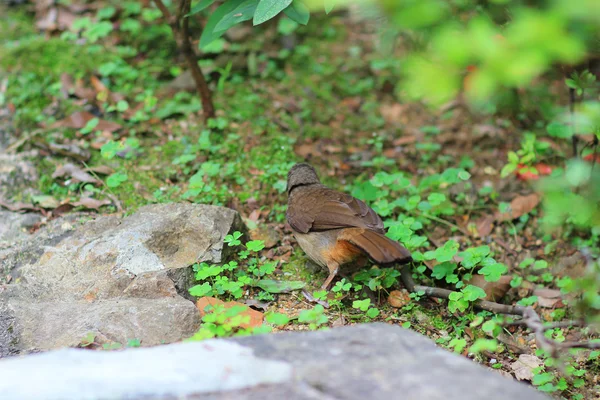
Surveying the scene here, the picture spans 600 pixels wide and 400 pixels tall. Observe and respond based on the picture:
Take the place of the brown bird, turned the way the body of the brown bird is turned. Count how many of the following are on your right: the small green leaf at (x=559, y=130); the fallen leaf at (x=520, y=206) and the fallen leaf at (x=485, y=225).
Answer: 3

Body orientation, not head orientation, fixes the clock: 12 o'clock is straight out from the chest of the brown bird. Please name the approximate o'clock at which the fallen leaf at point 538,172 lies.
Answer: The fallen leaf is roughly at 3 o'clock from the brown bird.

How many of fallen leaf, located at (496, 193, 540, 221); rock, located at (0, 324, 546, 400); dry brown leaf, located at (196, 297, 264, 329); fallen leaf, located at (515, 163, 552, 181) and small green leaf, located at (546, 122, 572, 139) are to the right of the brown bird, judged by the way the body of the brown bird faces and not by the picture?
3

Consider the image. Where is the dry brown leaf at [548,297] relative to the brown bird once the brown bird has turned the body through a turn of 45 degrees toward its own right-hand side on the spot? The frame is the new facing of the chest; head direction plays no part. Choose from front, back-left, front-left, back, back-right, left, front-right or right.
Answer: right

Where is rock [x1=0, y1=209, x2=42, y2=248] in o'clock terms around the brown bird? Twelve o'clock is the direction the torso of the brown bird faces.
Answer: The rock is roughly at 11 o'clock from the brown bird.

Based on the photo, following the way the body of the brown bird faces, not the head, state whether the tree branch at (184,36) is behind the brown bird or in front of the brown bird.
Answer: in front

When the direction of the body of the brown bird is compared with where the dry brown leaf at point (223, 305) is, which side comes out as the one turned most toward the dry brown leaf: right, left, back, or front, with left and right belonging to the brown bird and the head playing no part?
left

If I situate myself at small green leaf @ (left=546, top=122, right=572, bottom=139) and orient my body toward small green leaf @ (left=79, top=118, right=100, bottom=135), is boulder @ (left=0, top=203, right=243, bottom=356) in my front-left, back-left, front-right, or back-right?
front-left

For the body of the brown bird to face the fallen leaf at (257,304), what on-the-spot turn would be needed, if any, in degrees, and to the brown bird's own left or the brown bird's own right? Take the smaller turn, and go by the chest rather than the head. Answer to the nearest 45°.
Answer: approximately 90° to the brown bird's own left

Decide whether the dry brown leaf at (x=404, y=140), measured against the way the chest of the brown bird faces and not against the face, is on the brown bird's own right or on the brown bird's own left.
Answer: on the brown bird's own right

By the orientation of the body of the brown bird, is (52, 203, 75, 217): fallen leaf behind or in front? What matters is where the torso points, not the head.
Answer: in front

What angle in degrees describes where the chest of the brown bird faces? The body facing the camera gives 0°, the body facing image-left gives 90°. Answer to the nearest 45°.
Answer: approximately 135°

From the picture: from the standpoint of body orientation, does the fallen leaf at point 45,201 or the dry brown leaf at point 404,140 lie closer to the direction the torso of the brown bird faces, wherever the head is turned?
the fallen leaf

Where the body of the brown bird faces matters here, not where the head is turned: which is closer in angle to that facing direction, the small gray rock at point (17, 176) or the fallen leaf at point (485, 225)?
the small gray rock

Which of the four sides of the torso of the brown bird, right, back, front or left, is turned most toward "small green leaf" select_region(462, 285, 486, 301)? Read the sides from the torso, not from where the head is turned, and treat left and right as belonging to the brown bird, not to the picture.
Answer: back

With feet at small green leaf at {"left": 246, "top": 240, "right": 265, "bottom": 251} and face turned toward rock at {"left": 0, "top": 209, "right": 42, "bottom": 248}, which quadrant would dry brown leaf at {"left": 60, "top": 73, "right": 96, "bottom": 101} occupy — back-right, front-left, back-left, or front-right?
front-right

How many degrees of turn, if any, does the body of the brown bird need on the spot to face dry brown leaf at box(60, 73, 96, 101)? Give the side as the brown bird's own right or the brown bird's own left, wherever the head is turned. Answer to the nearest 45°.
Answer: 0° — it already faces it
